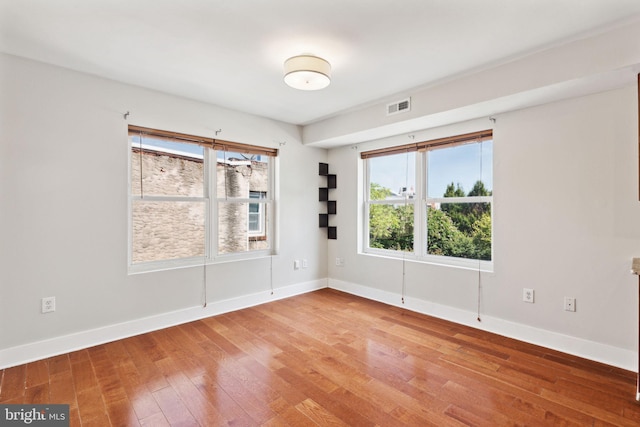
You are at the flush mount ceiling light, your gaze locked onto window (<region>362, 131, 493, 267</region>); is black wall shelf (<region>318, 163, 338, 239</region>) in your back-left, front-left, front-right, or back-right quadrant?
front-left

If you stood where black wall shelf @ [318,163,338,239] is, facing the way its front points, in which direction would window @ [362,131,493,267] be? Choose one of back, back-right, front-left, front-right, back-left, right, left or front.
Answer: front-left

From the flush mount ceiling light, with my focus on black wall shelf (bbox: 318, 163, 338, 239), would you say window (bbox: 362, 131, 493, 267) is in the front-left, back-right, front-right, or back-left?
front-right

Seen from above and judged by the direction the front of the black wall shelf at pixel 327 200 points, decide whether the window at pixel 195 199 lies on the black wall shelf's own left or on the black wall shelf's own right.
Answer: on the black wall shelf's own right

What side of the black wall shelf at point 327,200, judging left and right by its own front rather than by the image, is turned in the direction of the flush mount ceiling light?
front

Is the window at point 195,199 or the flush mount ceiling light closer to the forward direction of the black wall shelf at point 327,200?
the flush mount ceiling light

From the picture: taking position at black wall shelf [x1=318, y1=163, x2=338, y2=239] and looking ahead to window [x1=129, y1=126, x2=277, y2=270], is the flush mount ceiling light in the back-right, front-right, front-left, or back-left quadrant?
front-left

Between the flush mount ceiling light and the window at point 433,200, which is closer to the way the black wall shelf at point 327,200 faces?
the flush mount ceiling light

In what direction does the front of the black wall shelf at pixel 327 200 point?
toward the camera

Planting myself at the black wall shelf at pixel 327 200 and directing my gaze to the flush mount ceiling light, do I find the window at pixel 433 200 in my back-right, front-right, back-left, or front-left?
front-left

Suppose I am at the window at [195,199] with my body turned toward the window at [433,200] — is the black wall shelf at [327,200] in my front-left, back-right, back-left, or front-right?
front-left
